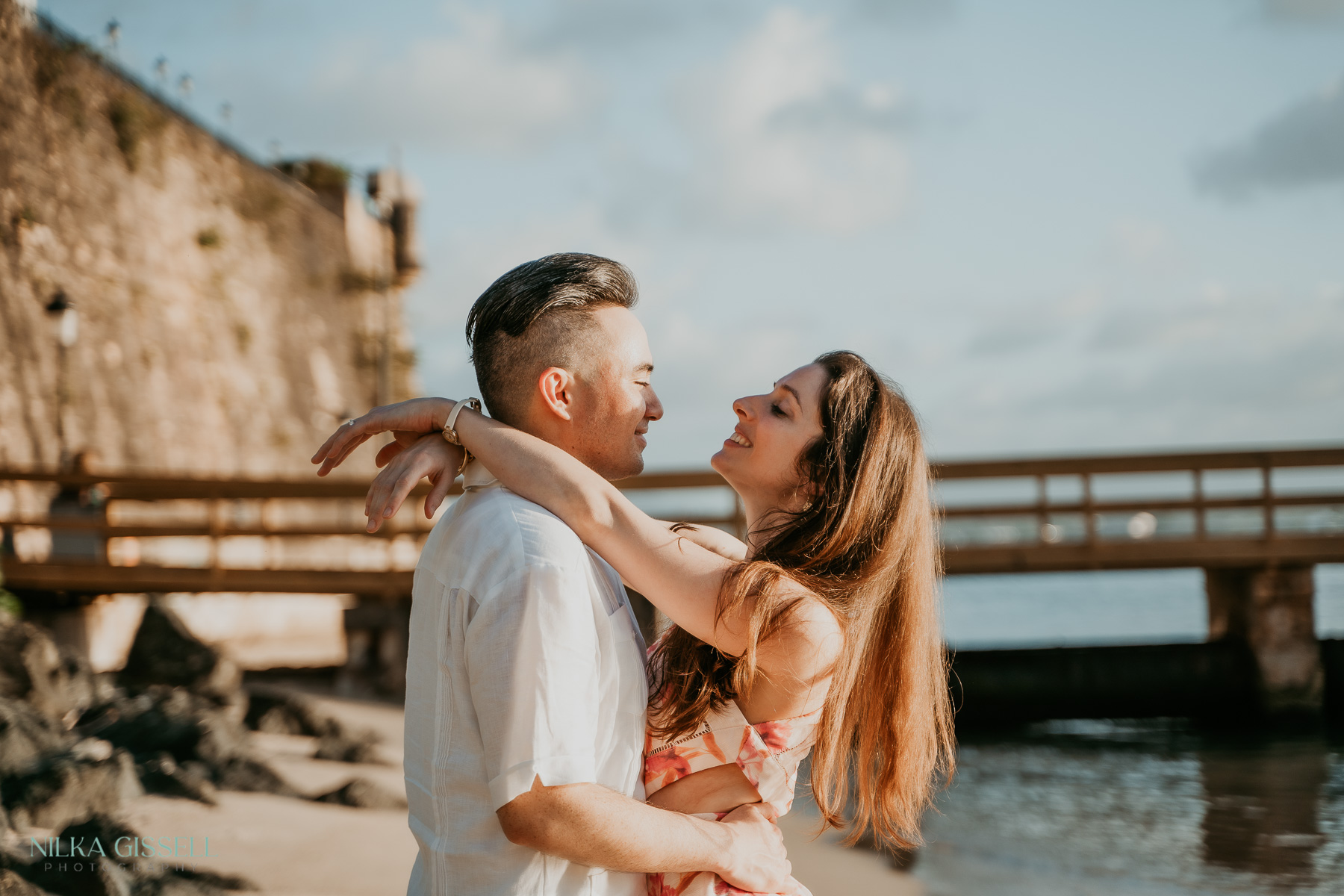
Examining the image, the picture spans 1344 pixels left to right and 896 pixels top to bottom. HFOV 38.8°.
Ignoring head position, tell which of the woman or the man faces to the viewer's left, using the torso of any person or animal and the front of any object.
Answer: the woman

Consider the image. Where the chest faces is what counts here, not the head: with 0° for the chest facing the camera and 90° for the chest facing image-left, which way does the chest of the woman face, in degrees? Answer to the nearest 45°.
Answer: approximately 90°

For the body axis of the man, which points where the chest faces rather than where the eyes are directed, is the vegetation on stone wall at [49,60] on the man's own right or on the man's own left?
on the man's own left

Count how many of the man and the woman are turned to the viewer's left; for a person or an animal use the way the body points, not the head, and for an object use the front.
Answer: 1

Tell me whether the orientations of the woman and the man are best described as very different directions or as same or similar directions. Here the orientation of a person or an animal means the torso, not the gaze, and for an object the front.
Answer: very different directions

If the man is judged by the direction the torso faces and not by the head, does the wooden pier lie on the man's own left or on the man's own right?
on the man's own left

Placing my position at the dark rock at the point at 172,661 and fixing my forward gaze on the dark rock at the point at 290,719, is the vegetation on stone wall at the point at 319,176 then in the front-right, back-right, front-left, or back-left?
back-left

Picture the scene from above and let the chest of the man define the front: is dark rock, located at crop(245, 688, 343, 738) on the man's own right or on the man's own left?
on the man's own left

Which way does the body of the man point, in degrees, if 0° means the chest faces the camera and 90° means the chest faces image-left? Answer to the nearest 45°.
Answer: approximately 270°
